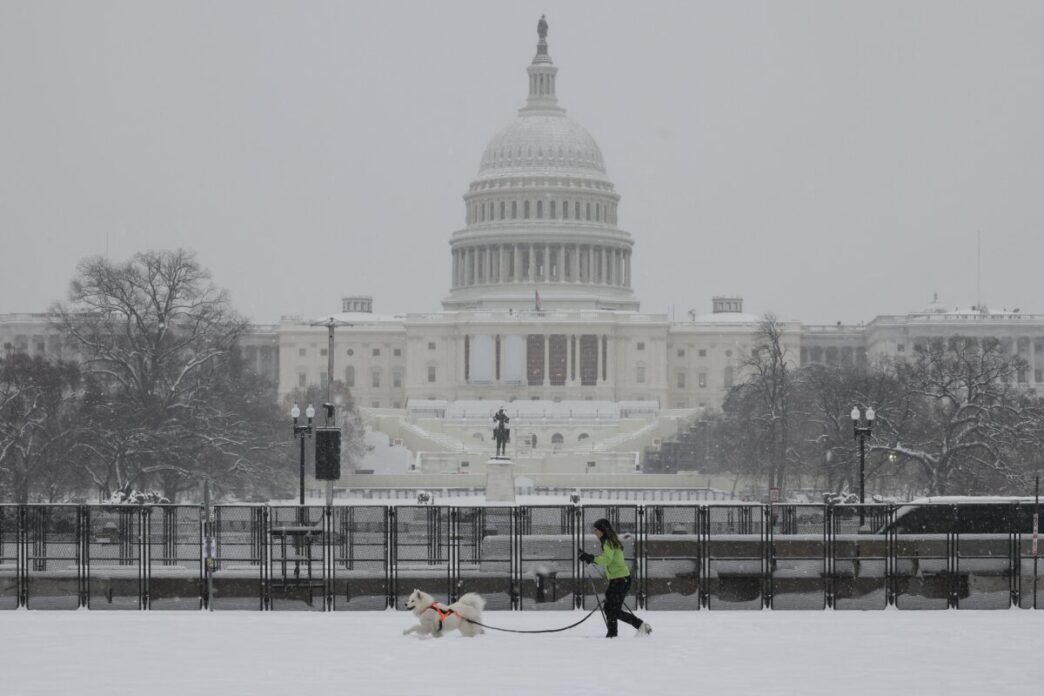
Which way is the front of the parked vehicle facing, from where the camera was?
facing to the left of the viewer

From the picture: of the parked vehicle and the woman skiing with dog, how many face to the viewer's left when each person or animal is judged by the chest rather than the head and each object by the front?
2

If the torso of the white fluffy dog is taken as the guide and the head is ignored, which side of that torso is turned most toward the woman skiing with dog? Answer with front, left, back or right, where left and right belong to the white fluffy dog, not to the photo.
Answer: back

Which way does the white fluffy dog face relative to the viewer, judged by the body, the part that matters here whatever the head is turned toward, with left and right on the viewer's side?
facing to the left of the viewer

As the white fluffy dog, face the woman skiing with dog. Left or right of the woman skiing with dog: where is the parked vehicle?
left

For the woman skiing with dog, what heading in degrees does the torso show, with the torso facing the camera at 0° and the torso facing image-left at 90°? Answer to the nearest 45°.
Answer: approximately 90°

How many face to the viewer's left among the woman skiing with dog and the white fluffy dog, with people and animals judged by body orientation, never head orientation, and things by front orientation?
2

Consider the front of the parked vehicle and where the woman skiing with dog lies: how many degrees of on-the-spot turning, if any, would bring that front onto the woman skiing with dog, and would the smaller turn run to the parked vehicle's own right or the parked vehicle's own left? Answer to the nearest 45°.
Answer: approximately 45° to the parked vehicle's own left

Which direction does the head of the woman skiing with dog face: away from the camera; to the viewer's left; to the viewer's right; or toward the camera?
to the viewer's left
